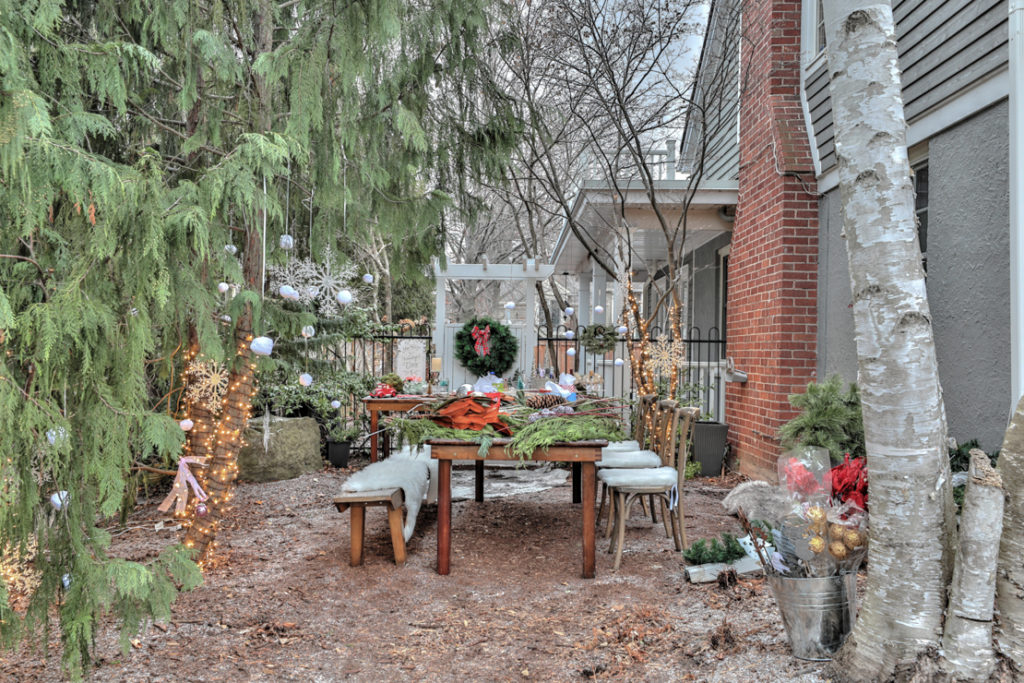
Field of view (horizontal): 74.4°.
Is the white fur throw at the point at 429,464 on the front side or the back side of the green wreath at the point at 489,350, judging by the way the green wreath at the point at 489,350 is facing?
on the front side

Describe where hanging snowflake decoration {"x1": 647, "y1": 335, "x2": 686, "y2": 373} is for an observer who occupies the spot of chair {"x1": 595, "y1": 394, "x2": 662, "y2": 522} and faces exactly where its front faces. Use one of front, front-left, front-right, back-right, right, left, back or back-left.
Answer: right

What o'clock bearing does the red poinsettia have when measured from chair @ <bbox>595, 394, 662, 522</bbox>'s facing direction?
The red poinsettia is roughly at 8 o'clock from the chair.

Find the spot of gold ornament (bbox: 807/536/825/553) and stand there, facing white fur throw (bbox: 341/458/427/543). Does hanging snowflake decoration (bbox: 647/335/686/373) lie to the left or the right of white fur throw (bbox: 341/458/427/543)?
right

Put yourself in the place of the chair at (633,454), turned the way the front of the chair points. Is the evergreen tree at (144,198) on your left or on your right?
on your left

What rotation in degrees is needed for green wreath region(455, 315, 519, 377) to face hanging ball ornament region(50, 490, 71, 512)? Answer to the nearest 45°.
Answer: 0° — it already faces it

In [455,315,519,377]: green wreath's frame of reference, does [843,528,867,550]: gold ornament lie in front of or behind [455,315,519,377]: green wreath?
in front

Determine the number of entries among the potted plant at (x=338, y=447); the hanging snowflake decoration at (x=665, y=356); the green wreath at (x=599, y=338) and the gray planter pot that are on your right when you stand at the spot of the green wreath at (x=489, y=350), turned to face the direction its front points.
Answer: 1

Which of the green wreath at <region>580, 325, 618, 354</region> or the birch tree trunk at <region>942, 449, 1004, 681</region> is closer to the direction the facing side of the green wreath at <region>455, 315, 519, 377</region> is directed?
the birch tree trunk

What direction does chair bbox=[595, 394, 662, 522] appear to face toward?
to the viewer's left

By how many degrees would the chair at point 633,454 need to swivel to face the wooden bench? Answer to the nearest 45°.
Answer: approximately 45° to its left

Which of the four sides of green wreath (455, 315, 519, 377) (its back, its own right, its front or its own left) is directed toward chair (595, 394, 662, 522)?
front

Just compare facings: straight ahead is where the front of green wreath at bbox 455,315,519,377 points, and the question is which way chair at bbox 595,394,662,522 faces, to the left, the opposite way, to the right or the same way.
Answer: to the right

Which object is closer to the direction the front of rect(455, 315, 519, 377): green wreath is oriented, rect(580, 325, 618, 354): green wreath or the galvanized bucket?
the galvanized bucket

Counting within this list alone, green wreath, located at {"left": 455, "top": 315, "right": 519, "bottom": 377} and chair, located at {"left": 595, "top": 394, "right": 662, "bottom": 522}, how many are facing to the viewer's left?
1
